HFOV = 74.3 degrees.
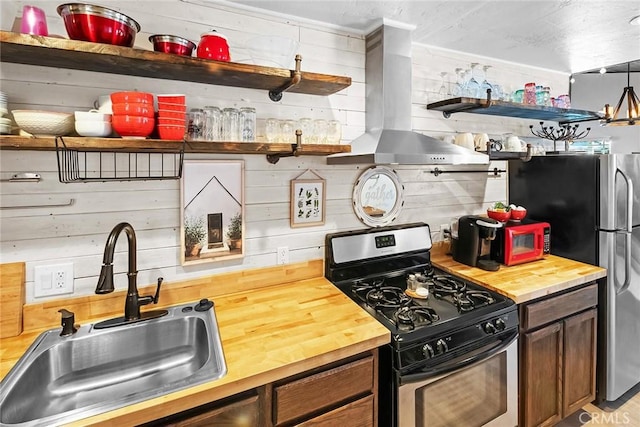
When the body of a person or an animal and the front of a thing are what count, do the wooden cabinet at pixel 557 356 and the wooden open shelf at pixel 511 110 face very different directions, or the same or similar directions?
same or similar directions

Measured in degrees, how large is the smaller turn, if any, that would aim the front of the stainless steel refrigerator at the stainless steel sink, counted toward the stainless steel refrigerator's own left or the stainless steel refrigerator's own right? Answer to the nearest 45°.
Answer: approximately 90° to the stainless steel refrigerator's own right

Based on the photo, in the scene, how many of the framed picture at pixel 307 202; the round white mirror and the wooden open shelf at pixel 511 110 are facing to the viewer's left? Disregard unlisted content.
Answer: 0

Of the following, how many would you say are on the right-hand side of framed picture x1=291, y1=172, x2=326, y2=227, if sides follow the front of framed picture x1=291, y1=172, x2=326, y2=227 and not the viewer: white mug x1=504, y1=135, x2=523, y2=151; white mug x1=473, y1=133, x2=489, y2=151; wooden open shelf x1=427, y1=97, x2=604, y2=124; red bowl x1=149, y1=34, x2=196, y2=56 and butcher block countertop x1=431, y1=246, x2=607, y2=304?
1

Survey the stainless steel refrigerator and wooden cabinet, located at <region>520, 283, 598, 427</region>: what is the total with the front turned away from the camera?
0

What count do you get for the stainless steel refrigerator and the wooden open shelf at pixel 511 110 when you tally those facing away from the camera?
0

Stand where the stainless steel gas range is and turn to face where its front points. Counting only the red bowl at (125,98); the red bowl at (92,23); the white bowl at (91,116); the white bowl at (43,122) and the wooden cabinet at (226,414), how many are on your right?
5

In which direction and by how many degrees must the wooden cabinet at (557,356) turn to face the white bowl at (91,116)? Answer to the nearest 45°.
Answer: approximately 90° to its right

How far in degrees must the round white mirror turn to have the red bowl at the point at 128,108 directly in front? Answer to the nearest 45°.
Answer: approximately 90° to its right

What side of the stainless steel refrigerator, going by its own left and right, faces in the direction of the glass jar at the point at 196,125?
right

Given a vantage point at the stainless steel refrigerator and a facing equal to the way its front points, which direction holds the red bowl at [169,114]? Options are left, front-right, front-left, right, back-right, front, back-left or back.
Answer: right

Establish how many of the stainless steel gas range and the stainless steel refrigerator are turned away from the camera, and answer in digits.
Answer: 0

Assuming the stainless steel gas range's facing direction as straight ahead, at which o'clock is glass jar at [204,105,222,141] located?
The glass jar is roughly at 4 o'clock from the stainless steel gas range.

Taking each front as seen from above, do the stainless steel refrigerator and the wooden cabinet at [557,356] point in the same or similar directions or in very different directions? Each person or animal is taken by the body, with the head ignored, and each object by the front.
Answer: same or similar directions

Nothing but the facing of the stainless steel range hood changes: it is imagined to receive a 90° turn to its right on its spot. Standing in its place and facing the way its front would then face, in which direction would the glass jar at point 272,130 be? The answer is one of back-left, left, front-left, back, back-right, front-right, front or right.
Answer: front
